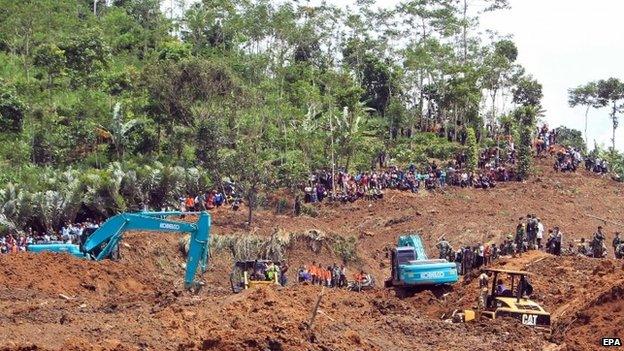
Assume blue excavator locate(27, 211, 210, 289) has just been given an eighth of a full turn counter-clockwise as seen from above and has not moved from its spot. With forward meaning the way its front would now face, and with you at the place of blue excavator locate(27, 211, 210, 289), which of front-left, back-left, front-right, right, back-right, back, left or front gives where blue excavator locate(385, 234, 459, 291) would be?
front-right

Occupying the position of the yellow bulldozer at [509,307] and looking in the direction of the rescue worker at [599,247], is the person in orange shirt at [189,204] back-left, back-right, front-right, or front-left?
front-left

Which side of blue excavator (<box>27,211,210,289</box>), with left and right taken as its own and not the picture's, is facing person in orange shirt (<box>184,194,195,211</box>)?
left

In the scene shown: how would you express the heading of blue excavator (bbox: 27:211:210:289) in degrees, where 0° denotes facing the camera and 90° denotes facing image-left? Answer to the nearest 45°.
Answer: approximately 270°

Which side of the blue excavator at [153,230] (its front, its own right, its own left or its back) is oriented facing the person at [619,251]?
front

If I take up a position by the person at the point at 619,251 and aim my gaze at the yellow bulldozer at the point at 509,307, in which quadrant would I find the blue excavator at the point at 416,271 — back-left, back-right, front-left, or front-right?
front-right
